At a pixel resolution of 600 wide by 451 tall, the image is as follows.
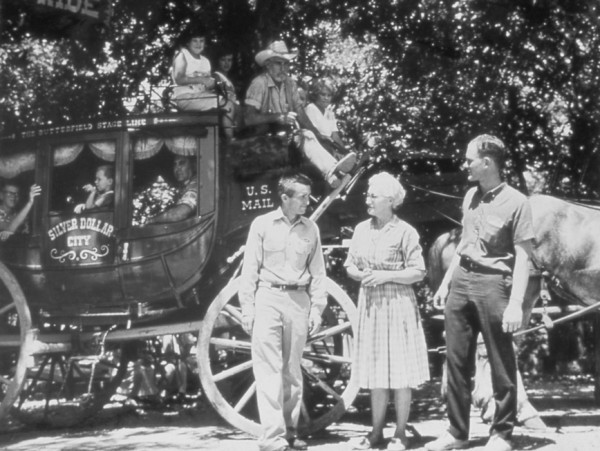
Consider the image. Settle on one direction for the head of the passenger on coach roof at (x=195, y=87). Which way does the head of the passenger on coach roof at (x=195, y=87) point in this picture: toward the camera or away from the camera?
toward the camera

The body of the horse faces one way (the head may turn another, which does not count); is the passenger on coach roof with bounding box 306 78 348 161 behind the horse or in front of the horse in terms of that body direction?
behind

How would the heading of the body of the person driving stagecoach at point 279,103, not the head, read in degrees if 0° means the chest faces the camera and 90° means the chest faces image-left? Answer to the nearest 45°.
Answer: approximately 315°

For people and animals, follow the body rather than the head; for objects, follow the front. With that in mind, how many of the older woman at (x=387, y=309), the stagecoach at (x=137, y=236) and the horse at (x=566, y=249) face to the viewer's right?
2

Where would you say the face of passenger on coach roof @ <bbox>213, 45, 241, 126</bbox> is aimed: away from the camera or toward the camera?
toward the camera

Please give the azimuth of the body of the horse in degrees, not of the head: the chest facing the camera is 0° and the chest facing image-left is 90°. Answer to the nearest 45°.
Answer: approximately 270°

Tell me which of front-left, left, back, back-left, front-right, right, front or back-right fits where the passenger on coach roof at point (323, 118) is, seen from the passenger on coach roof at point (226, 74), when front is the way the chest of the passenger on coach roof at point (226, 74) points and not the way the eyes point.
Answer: front

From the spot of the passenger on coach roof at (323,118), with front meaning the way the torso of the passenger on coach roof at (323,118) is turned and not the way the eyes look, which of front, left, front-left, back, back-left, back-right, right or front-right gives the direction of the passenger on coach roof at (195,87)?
back-right

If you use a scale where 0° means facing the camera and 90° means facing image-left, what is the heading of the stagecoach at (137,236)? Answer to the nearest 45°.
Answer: approximately 270°

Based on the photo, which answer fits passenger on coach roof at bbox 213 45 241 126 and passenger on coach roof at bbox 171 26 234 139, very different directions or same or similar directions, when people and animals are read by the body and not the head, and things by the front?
same or similar directions

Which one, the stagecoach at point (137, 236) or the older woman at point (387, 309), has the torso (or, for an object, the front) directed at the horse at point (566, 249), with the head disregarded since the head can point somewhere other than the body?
the stagecoach
